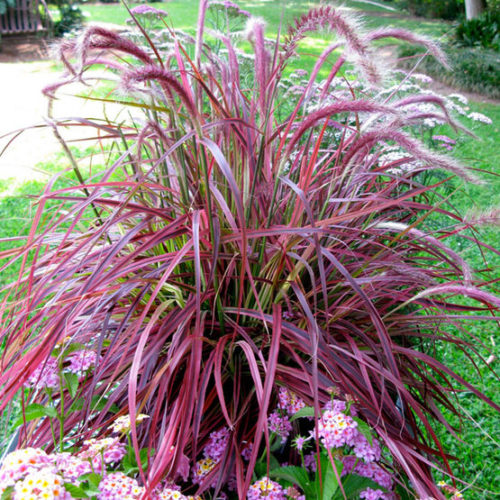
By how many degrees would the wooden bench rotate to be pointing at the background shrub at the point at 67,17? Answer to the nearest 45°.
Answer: approximately 45° to its left

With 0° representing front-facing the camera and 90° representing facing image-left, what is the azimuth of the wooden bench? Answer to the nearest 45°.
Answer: approximately 0°

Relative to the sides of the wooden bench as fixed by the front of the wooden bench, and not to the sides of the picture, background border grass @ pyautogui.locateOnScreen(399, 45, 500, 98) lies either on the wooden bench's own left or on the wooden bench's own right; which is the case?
on the wooden bench's own left

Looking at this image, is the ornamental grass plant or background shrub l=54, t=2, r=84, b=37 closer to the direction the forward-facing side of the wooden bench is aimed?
the ornamental grass plant

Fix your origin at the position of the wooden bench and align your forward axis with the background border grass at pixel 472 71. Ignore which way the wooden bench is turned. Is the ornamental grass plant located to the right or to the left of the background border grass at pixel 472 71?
right

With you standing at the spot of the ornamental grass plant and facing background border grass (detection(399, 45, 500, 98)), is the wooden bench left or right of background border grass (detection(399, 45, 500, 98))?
left

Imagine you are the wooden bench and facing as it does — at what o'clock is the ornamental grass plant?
The ornamental grass plant is roughly at 12 o'clock from the wooden bench.

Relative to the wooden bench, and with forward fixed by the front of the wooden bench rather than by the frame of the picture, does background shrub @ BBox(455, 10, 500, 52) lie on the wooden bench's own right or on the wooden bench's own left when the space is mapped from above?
on the wooden bench's own left
